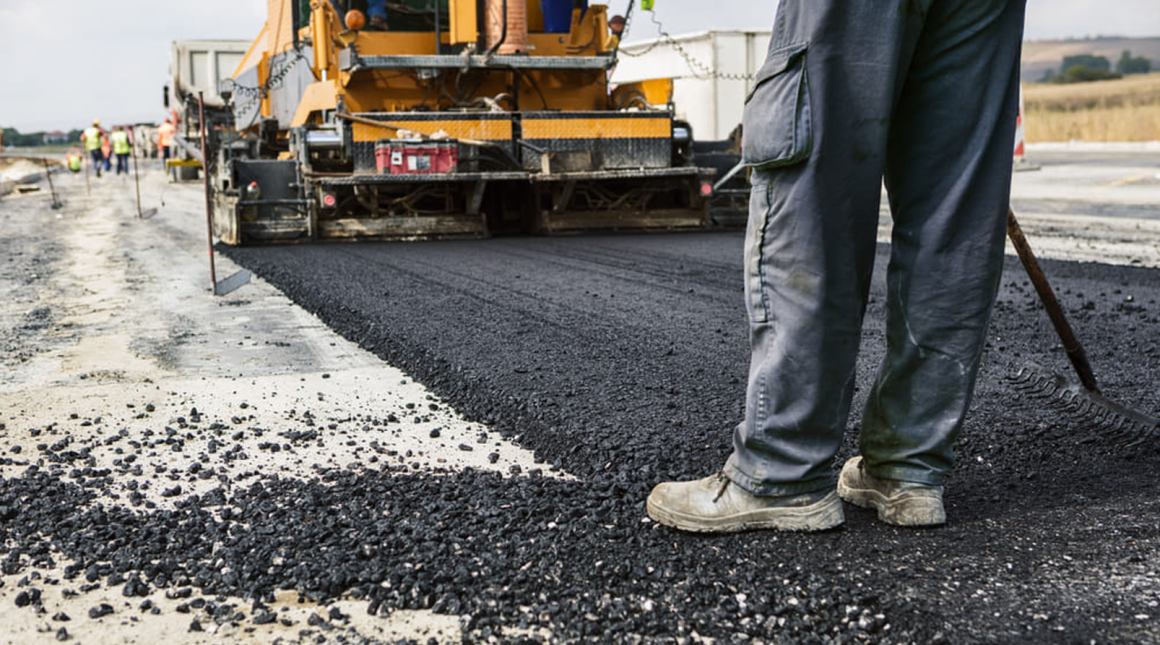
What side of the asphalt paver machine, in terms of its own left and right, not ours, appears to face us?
back

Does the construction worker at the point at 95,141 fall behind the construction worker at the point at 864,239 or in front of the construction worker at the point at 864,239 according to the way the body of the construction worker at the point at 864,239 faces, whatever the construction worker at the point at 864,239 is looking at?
in front

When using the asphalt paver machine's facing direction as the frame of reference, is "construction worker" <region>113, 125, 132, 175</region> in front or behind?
in front

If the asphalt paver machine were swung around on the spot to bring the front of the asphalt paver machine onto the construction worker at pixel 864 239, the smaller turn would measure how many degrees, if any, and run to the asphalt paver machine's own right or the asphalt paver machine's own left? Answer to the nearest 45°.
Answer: approximately 180°
